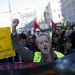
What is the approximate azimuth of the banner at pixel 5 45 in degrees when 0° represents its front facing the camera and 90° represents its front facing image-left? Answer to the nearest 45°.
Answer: approximately 0°
